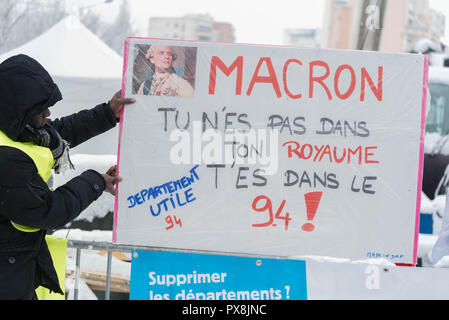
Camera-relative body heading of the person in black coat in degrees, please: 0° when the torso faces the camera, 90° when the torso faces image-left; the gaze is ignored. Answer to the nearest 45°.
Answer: approximately 270°

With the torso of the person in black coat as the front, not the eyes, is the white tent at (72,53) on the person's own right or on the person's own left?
on the person's own left

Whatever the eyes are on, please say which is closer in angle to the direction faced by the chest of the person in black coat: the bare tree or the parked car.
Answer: the parked car

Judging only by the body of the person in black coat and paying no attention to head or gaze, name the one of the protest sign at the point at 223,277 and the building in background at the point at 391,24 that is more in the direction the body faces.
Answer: the protest sign

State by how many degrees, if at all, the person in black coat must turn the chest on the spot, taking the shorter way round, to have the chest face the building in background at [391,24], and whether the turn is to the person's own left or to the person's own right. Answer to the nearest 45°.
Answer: approximately 45° to the person's own left

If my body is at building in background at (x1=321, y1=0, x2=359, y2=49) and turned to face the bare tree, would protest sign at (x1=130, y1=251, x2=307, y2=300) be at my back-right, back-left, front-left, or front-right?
front-left

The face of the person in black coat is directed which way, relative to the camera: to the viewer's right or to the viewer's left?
to the viewer's right

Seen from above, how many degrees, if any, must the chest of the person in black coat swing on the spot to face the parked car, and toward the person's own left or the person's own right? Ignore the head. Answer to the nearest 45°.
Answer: approximately 45° to the person's own left

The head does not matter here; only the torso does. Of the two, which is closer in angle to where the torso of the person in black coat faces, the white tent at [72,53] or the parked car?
the parked car

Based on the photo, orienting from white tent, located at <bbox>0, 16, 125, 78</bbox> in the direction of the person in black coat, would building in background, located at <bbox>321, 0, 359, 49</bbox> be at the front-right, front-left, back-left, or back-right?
back-left

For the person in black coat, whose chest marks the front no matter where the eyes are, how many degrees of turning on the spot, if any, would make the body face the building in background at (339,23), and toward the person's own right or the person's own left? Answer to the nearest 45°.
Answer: approximately 45° to the person's own left

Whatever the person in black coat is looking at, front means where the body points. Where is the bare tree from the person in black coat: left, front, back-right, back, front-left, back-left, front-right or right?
left
